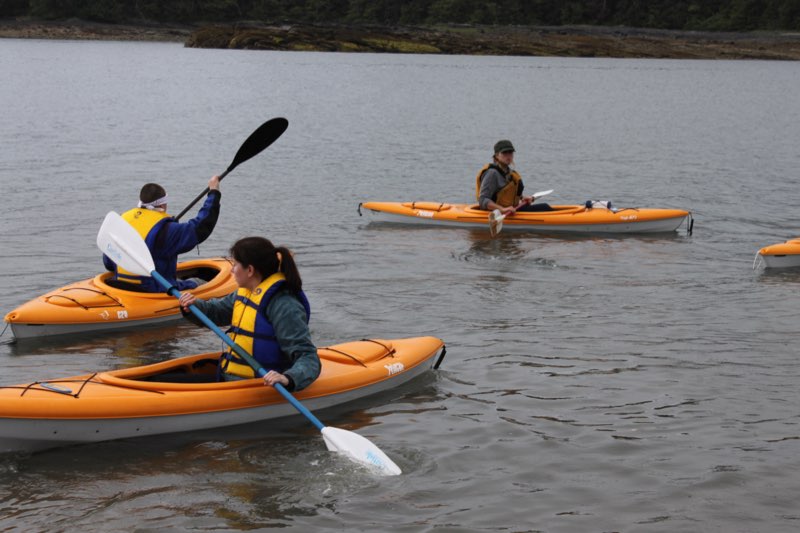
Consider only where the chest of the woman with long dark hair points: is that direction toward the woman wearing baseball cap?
no

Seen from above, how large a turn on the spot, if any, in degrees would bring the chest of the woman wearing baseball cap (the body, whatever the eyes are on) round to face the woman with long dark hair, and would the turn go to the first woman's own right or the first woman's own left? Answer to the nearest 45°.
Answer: approximately 45° to the first woman's own right

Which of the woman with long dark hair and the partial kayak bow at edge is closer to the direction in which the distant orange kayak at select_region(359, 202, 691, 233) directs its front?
the partial kayak bow at edge

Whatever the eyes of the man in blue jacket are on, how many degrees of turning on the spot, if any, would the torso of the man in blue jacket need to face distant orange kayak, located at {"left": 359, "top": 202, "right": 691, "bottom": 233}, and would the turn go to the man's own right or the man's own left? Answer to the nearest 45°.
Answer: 0° — they already face it

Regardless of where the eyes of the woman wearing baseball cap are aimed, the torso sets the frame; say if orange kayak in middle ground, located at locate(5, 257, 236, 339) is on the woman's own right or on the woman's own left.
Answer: on the woman's own right

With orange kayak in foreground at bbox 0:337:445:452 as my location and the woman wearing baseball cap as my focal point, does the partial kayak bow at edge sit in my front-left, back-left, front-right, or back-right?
front-right

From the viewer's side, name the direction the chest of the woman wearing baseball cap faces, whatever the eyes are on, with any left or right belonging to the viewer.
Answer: facing the viewer and to the right of the viewer

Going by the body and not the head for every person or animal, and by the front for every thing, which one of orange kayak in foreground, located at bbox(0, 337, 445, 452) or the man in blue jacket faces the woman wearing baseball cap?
the man in blue jacket

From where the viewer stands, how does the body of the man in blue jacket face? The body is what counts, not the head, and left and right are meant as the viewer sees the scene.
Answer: facing away from the viewer and to the right of the viewer

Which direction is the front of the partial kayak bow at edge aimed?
to the viewer's left

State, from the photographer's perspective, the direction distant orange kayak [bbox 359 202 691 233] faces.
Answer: facing to the right of the viewer

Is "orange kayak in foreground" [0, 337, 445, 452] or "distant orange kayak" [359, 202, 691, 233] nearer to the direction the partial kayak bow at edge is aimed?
the distant orange kayak
